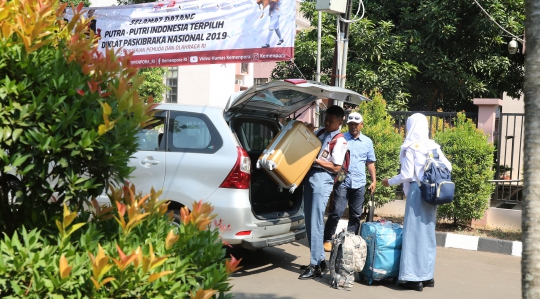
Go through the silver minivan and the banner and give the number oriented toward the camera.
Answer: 1

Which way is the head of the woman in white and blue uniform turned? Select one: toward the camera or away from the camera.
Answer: away from the camera

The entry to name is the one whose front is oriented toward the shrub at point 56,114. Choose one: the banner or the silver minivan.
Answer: the banner

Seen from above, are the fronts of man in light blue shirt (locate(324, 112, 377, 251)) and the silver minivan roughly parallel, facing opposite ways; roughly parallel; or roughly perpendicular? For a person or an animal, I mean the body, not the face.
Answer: roughly perpendicular

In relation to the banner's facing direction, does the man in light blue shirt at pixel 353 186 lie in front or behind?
in front

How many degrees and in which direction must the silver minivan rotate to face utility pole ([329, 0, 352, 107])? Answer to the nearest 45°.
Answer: approximately 90° to its right

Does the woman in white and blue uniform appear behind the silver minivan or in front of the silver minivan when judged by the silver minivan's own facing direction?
behind

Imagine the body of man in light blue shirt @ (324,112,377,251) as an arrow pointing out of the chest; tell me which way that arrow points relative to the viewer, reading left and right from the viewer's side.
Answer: facing the viewer and to the left of the viewer

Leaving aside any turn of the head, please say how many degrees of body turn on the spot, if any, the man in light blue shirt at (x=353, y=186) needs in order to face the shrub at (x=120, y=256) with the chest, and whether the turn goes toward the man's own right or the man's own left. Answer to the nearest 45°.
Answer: approximately 45° to the man's own left

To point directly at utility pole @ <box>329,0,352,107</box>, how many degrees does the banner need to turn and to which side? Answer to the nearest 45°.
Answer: approximately 90° to its left

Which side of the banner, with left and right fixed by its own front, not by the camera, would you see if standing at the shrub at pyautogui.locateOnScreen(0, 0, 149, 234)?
front

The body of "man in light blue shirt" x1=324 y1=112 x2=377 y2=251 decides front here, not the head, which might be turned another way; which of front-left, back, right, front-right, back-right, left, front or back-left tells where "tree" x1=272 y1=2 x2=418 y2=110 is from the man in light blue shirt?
back-right

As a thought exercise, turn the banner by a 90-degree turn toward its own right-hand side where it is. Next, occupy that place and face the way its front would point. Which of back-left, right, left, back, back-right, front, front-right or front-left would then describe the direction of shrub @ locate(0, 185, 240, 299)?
left

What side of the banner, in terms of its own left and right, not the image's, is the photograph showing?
front

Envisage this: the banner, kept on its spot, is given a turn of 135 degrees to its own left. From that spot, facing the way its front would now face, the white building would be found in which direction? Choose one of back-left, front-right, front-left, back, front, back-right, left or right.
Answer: front-left

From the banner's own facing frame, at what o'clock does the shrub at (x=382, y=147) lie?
The shrub is roughly at 9 o'clock from the banner.

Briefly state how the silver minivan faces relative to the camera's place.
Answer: facing away from the viewer and to the left of the viewer
